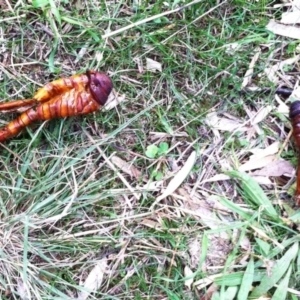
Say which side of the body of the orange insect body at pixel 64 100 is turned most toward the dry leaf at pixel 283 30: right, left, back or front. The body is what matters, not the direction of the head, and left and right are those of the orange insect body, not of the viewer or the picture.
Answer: front

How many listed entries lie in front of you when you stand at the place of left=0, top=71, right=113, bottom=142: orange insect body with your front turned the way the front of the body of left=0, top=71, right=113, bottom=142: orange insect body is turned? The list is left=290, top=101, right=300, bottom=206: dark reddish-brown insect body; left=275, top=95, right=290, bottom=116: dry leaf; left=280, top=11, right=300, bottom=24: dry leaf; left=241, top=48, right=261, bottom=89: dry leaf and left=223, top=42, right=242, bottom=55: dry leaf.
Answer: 5

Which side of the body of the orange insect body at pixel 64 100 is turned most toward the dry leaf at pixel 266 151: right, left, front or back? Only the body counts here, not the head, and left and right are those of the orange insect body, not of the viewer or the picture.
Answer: front

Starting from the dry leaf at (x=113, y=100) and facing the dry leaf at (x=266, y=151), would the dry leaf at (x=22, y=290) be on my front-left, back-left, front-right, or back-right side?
back-right

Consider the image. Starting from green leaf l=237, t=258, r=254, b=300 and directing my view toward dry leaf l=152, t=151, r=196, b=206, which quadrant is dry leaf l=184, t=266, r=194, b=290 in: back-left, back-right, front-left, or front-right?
front-left

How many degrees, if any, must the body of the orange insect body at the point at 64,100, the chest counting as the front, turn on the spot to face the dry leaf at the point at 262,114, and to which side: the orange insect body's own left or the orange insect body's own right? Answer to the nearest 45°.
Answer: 0° — it already faces it

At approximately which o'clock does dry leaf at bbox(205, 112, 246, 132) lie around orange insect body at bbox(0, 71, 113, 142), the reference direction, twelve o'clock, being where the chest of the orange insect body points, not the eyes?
The dry leaf is roughly at 12 o'clock from the orange insect body.

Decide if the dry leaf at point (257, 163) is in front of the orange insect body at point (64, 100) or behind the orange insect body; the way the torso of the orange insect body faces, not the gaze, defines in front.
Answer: in front

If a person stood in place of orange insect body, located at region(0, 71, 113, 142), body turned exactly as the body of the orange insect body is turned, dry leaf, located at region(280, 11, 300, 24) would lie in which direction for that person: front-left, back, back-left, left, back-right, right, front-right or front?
front

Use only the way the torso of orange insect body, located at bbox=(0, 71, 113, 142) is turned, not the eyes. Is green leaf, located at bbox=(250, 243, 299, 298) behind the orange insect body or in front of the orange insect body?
in front

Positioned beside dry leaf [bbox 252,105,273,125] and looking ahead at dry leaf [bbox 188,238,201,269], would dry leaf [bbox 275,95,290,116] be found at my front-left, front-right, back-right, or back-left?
back-left

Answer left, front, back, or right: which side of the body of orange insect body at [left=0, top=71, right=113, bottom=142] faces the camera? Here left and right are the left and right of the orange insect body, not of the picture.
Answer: right

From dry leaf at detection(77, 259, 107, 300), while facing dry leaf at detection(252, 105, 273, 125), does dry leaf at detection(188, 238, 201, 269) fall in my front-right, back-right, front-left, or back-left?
front-right

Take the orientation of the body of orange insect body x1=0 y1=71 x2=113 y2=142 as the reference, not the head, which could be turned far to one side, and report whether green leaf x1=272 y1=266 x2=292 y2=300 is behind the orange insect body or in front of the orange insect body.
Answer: in front
